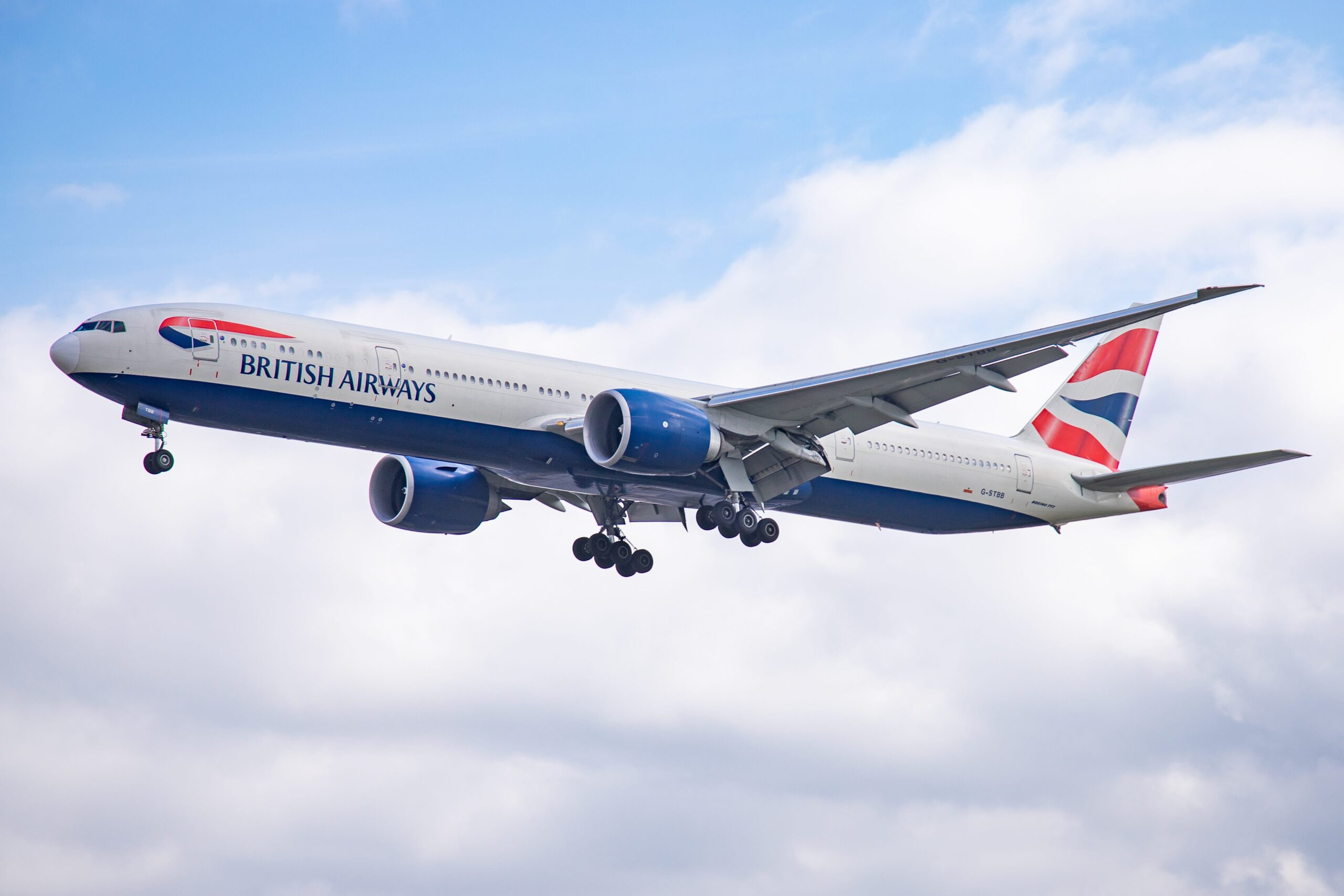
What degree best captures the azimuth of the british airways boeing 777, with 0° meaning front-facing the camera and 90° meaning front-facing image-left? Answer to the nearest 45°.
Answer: approximately 45°
